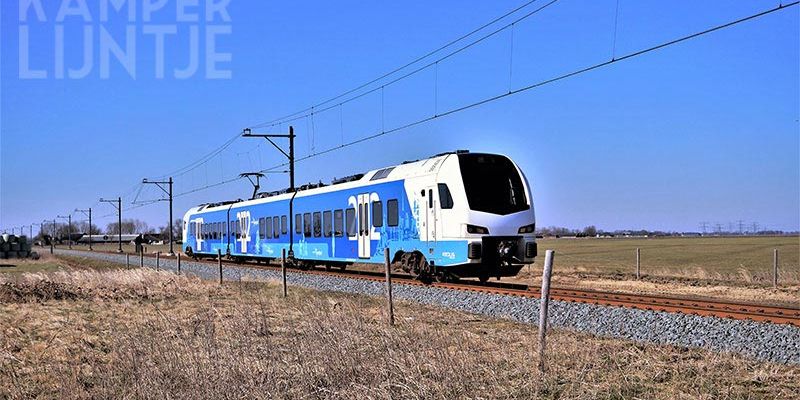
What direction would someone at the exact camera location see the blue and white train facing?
facing the viewer and to the right of the viewer
